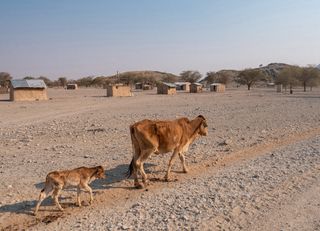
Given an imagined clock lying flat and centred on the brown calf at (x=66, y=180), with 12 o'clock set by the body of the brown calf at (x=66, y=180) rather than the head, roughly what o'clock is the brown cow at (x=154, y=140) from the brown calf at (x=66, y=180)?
the brown cow at (x=154, y=140) is roughly at 11 o'clock from the brown calf at (x=66, y=180).

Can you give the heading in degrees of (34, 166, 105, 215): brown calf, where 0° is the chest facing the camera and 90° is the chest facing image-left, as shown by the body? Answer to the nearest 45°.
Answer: approximately 270°

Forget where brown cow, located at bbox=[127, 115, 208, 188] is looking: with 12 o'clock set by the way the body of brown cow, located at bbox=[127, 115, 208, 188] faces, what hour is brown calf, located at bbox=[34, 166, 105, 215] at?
brown calf, located at bbox=[34, 166, 105, 215] is roughly at 6 o'clock from brown cow, located at bbox=[127, 115, 208, 188].

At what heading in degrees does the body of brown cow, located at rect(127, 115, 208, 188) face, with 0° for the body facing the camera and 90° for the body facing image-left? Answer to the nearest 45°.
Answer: approximately 225°

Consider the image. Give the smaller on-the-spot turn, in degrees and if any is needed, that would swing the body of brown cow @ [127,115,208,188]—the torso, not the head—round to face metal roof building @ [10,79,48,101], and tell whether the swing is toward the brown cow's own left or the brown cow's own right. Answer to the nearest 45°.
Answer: approximately 90° to the brown cow's own left

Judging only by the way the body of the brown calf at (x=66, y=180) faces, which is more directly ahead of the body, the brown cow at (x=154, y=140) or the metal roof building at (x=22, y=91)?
the brown cow

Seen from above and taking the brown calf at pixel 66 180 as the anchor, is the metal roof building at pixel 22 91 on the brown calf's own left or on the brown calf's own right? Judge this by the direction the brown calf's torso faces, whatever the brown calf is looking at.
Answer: on the brown calf's own left
